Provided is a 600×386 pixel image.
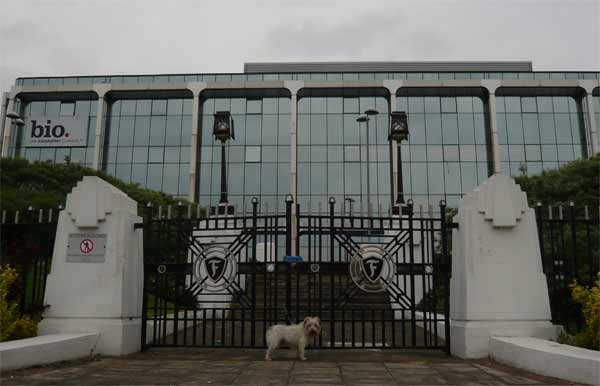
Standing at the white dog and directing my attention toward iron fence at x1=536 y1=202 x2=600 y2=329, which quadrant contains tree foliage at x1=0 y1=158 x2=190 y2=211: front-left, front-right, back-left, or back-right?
back-left

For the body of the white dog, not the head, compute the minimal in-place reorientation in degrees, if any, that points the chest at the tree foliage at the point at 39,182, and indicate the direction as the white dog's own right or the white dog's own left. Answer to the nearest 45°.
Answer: approximately 135° to the white dog's own left

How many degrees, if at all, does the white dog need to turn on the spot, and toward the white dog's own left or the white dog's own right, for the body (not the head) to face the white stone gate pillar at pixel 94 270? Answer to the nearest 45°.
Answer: approximately 180°

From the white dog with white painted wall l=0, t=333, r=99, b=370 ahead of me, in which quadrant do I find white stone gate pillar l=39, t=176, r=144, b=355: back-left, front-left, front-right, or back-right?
front-right

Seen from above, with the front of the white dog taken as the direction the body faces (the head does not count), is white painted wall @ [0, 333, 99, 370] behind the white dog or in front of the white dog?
behind

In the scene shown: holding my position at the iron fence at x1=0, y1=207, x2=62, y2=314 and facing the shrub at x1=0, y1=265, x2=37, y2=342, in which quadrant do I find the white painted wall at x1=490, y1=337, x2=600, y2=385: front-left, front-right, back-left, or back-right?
front-left

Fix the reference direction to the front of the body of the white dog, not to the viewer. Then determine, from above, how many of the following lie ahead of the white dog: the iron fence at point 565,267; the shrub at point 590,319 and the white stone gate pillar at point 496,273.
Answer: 3

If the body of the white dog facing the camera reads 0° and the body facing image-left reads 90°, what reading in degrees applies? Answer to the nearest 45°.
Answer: approximately 270°

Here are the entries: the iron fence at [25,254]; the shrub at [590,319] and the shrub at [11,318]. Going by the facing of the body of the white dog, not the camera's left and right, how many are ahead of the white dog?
1

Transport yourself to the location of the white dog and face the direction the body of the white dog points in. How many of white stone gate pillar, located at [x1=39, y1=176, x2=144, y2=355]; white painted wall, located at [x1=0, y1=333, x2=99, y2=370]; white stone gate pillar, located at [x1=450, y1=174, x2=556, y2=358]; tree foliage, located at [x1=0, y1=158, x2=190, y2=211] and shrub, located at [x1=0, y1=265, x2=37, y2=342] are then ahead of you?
1

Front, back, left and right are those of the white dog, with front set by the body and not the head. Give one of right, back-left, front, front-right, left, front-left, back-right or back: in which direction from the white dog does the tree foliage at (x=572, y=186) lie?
front-left

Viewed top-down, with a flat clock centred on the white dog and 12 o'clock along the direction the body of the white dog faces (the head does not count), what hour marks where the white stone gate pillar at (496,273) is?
The white stone gate pillar is roughly at 12 o'clock from the white dog.

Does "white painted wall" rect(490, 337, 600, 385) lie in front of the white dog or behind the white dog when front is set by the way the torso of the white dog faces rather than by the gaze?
in front

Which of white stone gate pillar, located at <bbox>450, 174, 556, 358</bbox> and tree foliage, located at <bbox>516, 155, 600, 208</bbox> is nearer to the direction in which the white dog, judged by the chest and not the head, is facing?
the white stone gate pillar

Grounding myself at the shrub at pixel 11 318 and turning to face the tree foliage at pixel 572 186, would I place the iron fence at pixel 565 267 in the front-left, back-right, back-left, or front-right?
front-right

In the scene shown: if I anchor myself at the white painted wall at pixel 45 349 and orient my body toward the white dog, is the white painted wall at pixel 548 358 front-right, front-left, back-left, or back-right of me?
front-right

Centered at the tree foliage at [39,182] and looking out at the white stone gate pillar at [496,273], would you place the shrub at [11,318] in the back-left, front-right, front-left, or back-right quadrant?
front-right

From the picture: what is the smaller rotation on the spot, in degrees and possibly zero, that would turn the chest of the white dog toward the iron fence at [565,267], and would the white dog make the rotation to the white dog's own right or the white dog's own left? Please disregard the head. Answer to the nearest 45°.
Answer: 0° — it already faces it
